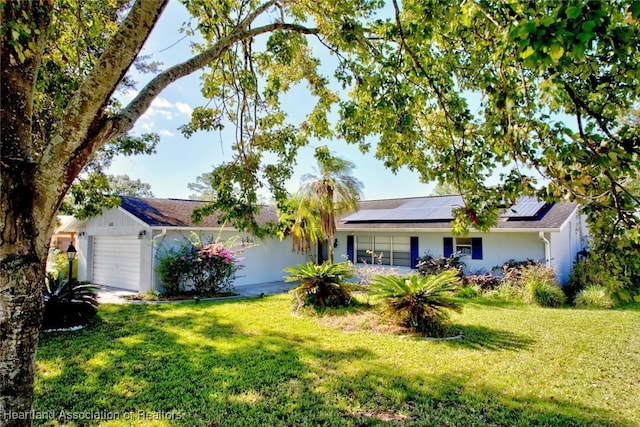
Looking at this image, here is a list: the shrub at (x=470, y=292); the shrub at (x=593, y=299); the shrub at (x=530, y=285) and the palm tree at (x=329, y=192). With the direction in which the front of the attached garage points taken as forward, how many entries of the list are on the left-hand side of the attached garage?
4

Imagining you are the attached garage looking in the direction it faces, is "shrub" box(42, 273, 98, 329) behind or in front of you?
in front

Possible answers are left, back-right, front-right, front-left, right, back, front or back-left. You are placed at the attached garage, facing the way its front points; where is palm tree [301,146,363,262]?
left

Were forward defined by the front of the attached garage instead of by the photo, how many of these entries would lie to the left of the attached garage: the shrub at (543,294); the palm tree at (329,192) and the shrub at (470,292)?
3

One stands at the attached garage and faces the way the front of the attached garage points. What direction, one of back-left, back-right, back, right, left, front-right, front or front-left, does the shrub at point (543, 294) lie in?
left

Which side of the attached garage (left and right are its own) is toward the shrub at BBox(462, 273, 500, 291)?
left

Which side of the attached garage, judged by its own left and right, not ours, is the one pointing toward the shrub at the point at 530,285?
left

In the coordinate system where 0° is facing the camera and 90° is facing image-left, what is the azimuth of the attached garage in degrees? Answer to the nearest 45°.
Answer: approximately 45°

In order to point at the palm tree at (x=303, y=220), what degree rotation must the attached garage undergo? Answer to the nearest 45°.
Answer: approximately 90° to its left

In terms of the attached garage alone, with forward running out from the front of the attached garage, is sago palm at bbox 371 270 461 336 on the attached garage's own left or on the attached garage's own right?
on the attached garage's own left
